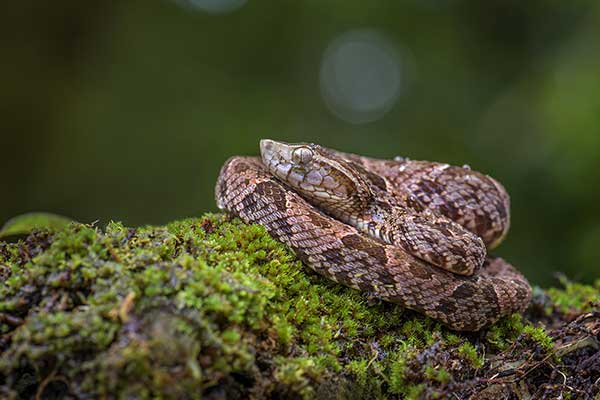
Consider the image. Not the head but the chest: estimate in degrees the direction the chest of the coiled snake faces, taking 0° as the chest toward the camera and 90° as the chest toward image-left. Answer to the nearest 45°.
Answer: approximately 90°

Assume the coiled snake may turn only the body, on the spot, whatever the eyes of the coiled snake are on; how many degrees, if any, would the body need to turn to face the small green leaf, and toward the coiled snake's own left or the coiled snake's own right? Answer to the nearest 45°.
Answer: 0° — it already faces it
